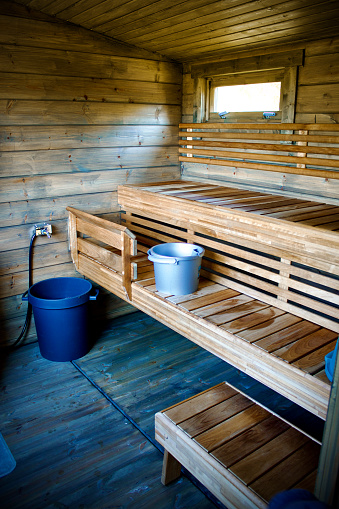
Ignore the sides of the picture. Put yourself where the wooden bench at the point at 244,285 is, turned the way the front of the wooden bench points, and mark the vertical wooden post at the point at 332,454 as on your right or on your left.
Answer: on your left

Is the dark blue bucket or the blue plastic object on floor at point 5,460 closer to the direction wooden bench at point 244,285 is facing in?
the blue plastic object on floor

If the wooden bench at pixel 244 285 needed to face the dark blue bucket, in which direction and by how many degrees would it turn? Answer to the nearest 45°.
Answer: approximately 45° to its right

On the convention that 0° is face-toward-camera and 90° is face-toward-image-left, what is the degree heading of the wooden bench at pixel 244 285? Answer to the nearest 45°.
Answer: approximately 45°

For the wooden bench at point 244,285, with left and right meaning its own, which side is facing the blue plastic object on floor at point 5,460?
front

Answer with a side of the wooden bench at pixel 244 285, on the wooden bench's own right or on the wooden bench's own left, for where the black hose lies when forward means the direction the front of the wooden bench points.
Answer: on the wooden bench's own right
